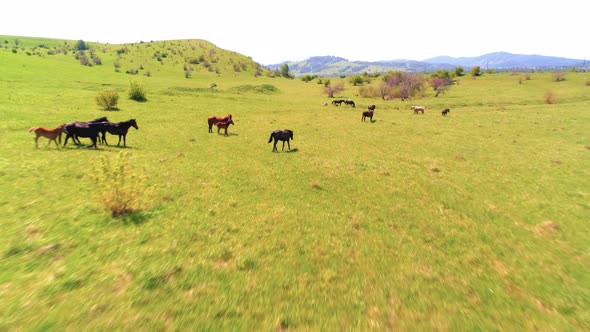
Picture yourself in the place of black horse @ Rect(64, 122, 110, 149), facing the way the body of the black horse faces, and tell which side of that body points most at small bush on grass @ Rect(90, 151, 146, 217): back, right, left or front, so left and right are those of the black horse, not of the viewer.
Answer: right

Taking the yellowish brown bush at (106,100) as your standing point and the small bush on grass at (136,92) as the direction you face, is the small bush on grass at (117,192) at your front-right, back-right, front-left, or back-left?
back-right

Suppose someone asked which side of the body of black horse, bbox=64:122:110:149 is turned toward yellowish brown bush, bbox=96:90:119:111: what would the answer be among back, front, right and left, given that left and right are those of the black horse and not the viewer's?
left

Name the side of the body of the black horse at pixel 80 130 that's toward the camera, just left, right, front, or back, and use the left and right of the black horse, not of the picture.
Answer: right
